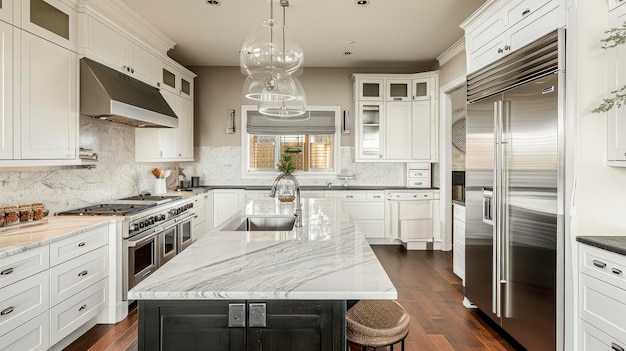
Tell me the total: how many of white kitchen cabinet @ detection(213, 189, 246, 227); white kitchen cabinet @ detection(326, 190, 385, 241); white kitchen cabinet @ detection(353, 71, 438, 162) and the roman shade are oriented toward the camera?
4

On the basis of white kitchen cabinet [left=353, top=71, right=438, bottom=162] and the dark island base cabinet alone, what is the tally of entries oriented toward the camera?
2

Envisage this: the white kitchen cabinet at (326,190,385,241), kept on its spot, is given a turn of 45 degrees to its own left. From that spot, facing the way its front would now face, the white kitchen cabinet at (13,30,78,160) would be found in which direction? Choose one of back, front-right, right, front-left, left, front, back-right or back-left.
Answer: right

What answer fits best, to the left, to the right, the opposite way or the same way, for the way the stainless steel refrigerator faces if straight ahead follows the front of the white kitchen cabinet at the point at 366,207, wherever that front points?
to the right

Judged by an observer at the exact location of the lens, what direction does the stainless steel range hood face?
facing the viewer and to the right of the viewer

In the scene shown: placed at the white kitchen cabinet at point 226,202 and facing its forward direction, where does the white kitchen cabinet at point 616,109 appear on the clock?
the white kitchen cabinet at point 616,109 is roughly at 11 o'clock from the white kitchen cabinet at point 226,202.

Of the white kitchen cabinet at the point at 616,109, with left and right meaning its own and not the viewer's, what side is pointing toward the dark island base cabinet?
front

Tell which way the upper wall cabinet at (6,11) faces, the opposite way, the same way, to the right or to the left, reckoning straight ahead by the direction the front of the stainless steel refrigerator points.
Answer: the opposite way

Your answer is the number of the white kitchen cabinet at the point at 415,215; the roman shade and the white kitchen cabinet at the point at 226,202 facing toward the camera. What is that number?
3

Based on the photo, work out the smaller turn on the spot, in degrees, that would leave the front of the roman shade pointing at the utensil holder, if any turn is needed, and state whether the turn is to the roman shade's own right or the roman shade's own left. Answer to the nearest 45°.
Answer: approximately 45° to the roman shade's own right

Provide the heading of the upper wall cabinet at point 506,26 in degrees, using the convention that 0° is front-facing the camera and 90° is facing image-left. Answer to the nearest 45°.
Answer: approximately 45°

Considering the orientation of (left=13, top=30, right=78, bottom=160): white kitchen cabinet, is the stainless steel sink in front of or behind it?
in front

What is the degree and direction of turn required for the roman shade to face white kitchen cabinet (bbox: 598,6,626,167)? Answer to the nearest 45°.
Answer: approximately 45° to its left

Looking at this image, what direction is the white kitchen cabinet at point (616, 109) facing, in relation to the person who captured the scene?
facing the viewer and to the left of the viewer

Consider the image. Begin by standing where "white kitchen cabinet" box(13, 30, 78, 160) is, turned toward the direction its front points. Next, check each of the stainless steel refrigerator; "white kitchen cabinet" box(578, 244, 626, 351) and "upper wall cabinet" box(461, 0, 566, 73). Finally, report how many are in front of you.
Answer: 3

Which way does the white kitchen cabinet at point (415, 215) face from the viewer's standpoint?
toward the camera

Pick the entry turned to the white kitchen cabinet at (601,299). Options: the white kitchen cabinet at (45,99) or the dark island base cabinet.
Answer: the white kitchen cabinet at (45,99)

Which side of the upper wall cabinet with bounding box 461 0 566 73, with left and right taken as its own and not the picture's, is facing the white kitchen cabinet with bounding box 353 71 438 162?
right

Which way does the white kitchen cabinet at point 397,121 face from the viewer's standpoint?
toward the camera
